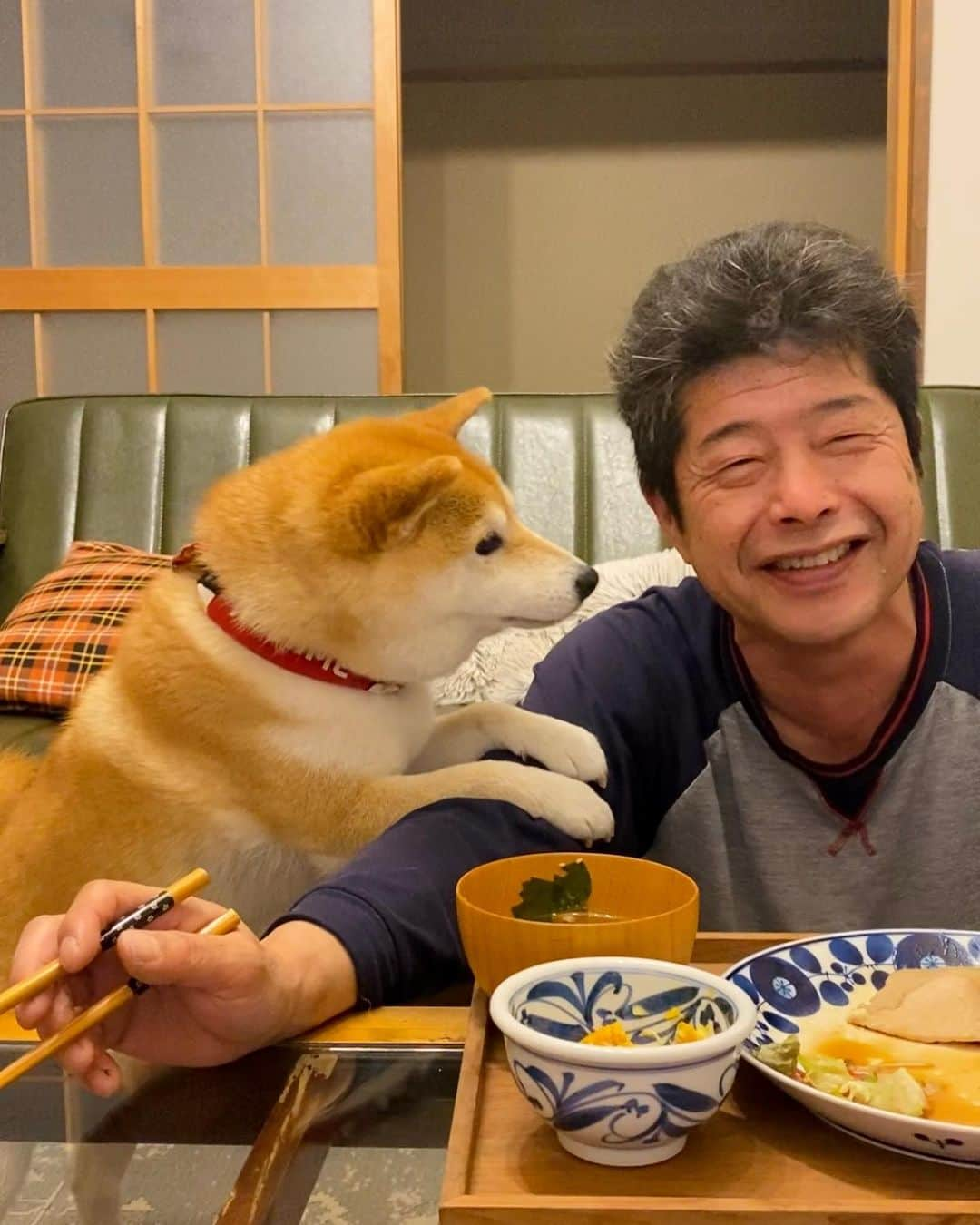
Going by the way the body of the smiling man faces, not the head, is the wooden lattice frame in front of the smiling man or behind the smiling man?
behind

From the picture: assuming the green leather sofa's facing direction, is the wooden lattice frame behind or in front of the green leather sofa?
behind

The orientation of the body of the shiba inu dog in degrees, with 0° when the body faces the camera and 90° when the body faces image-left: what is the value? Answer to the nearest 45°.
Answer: approximately 270°

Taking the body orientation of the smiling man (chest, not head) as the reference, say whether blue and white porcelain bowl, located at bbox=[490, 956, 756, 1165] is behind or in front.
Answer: in front

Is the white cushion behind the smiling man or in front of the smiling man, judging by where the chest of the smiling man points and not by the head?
behind

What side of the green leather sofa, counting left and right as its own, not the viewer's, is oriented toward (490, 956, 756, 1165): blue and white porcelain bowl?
front

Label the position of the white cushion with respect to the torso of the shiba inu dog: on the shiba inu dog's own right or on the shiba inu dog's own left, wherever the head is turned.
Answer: on the shiba inu dog's own left

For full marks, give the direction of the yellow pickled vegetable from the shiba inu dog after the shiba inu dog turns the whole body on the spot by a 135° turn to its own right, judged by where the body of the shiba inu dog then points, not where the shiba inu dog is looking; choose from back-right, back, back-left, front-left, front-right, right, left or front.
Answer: front-left

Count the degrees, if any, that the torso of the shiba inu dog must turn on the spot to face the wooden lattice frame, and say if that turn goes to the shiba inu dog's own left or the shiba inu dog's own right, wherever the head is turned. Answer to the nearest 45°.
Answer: approximately 90° to the shiba inu dog's own left
